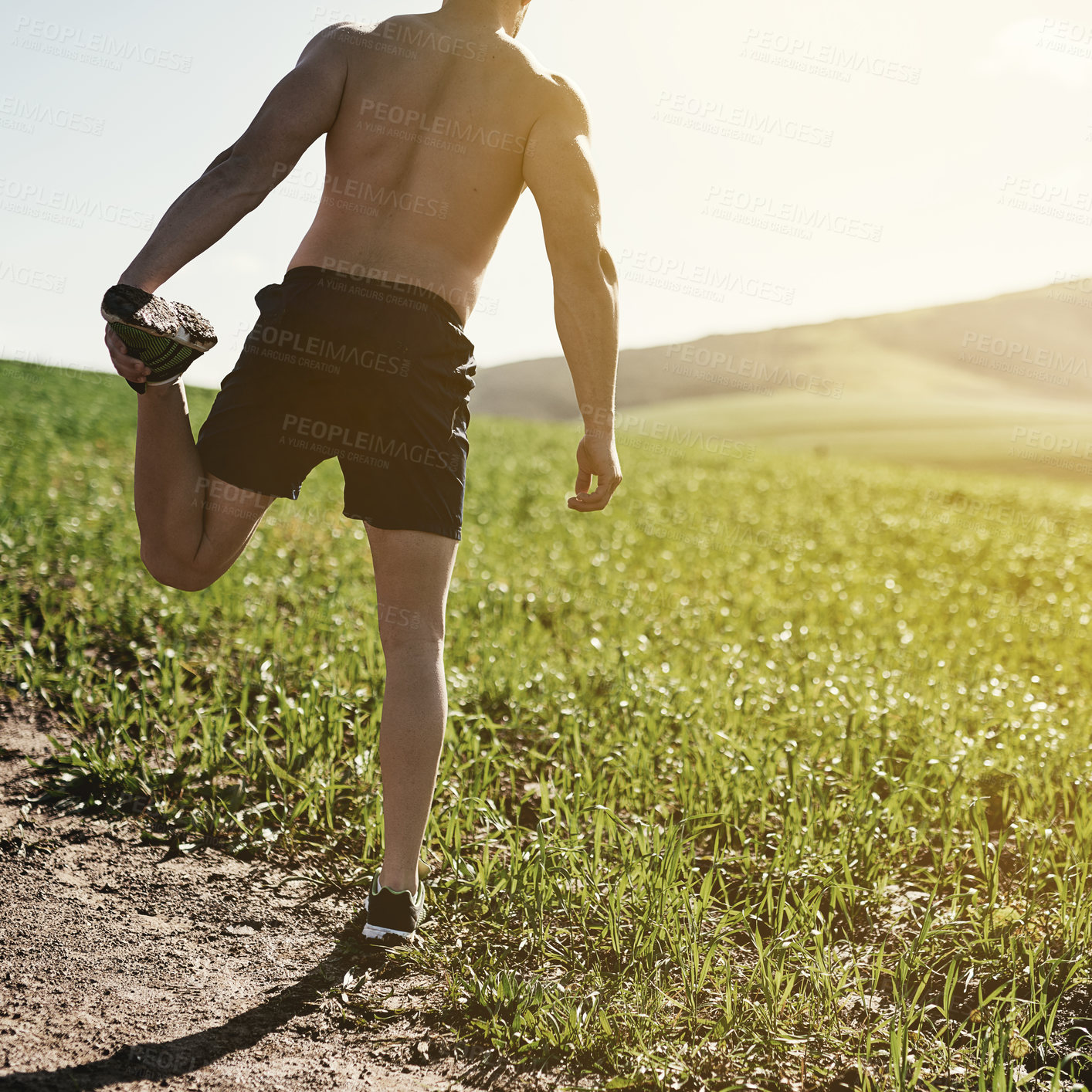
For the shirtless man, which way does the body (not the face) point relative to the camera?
away from the camera
